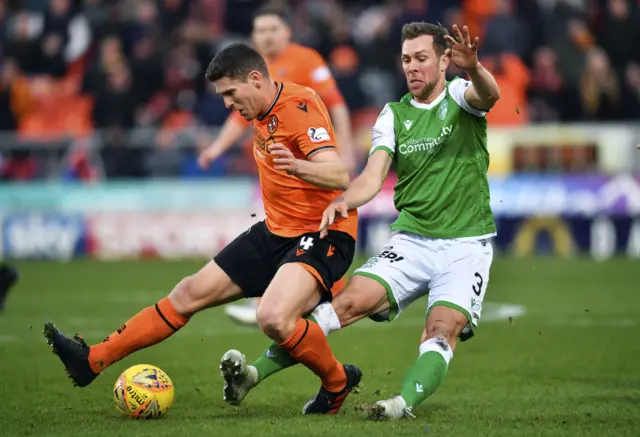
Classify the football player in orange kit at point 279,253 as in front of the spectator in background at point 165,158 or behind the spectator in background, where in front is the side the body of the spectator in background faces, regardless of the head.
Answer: in front

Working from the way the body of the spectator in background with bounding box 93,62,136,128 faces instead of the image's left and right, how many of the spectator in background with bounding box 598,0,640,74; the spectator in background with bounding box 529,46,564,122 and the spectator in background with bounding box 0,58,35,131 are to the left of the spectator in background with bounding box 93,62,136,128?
2

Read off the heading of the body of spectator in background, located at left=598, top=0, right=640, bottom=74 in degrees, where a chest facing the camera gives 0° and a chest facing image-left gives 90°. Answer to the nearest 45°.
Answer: approximately 0°

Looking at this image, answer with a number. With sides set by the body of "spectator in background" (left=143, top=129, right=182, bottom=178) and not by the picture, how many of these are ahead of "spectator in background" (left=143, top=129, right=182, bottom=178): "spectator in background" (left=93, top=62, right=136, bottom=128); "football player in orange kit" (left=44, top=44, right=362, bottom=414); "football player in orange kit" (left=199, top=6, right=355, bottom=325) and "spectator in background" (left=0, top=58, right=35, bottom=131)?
2

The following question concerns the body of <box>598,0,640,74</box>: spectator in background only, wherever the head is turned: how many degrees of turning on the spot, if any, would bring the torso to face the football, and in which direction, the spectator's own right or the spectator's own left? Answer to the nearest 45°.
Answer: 0° — they already face it

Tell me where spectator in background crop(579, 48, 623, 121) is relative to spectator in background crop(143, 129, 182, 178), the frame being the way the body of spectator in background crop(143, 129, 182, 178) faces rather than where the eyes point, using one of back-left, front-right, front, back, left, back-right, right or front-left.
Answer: left

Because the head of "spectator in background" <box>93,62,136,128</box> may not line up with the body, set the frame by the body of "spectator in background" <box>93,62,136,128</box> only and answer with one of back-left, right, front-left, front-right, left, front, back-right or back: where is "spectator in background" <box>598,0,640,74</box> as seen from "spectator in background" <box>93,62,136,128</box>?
left

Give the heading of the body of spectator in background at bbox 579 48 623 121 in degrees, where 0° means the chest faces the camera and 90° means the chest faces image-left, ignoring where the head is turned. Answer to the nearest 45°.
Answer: approximately 0°

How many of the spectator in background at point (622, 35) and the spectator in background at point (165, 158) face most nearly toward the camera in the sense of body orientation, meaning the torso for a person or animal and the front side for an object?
2

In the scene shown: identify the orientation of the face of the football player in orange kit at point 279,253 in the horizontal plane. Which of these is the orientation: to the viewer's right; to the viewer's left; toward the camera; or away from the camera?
to the viewer's left

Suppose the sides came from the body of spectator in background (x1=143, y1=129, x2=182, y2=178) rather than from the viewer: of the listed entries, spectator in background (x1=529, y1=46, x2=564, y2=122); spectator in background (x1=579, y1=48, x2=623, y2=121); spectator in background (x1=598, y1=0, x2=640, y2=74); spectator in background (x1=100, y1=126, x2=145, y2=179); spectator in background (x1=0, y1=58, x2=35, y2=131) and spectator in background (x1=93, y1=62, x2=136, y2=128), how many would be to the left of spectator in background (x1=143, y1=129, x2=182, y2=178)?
3
